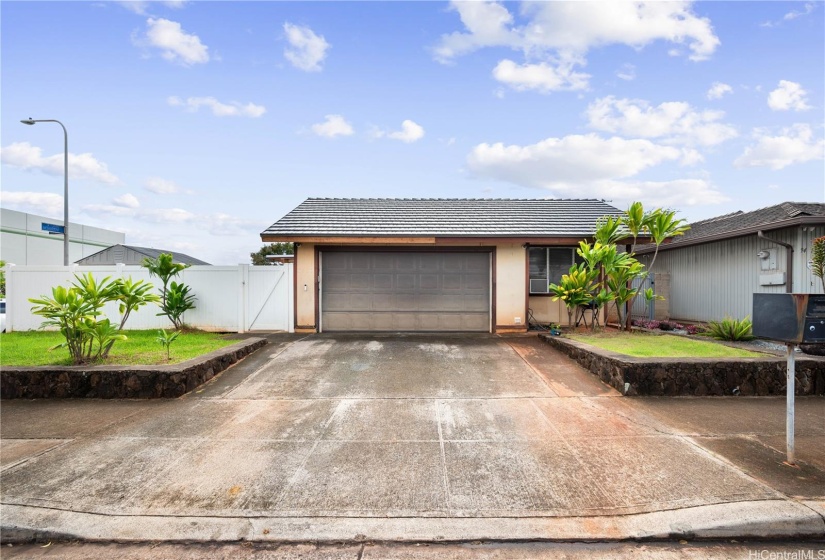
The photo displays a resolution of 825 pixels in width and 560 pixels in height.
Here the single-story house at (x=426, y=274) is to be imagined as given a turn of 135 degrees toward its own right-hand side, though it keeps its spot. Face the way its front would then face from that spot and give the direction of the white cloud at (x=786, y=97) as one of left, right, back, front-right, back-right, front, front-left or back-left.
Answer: back-right

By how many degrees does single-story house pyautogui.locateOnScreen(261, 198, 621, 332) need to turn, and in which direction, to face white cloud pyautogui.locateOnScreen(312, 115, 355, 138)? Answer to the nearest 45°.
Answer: approximately 135° to its right

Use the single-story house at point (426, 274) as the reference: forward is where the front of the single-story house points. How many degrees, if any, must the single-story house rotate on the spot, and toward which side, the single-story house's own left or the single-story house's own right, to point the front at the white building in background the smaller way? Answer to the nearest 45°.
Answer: approximately 135° to the single-story house's own right

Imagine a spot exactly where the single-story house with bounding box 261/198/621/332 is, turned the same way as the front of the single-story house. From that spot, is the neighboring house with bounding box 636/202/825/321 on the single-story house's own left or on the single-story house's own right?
on the single-story house's own left

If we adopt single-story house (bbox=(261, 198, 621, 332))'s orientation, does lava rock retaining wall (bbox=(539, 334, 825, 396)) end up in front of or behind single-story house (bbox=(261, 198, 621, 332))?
in front

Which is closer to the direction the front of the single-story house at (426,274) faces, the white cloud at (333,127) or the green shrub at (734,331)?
the green shrub

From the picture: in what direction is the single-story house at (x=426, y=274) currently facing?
toward the camera

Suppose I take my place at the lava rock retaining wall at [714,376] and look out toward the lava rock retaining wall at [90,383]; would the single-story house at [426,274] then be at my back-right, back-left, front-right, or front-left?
front-right

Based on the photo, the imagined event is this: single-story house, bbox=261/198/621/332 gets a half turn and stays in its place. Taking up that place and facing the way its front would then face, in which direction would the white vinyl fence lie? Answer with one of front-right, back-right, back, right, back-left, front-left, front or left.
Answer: left
